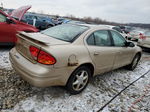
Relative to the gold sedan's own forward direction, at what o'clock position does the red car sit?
The red car is roughly at 9 o'clock from the gold sedan.

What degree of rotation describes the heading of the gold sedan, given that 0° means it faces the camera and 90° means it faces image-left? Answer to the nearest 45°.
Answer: approximately 225°
